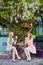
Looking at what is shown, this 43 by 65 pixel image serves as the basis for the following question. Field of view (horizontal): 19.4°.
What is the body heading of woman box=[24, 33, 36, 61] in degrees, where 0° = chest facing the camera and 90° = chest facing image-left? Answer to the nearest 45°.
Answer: approximately 45°
